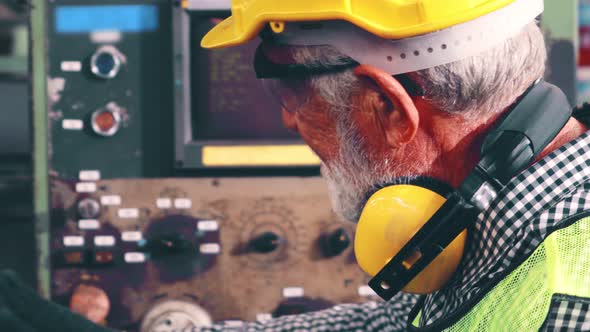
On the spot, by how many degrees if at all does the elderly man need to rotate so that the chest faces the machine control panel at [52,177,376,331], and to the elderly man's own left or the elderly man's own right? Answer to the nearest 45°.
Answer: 0° — they already face it

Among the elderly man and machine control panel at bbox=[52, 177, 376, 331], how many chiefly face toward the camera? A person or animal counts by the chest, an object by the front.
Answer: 1

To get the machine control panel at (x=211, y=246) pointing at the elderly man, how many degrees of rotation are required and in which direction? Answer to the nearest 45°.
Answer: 0° — it already faces them

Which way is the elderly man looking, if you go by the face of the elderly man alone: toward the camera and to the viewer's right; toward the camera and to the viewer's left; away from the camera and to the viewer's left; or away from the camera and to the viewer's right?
away from the camera and to the viewer's left

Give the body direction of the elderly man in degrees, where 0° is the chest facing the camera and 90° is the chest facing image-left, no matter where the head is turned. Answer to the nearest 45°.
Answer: approximately 135°

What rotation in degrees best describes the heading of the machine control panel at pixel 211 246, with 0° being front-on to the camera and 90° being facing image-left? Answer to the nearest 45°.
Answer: approximately 0°
